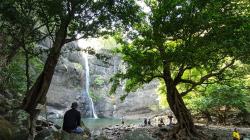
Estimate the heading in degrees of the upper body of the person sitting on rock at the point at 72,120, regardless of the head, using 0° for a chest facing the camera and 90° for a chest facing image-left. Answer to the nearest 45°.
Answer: approximately 225°

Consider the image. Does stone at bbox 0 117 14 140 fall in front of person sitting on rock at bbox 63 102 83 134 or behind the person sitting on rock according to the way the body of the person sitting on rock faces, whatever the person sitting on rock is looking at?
behind

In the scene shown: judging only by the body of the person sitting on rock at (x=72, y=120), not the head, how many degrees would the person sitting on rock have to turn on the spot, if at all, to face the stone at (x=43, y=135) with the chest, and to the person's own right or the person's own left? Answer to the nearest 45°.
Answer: approximately 135° to the person's own left

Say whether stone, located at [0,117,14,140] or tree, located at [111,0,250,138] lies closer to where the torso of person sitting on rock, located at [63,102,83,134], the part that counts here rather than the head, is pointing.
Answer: the tree

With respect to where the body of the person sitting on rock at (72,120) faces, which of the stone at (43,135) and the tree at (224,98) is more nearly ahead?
the tree
